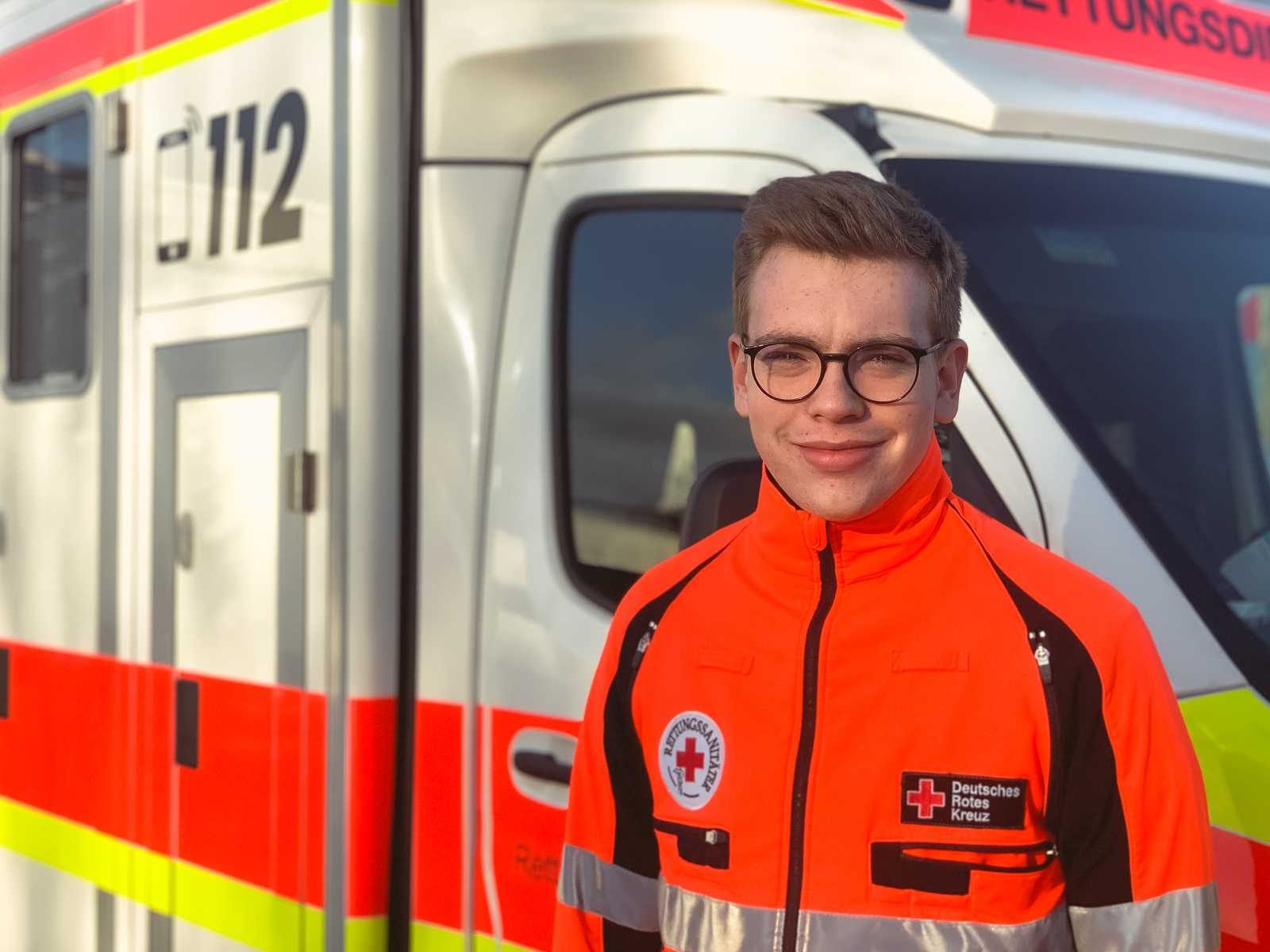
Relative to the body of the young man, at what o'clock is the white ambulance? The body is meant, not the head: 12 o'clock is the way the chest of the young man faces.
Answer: The white ambulance is roughly at 5 o'clock from the young man.

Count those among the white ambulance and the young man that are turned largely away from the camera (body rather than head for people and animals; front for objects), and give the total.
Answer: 0

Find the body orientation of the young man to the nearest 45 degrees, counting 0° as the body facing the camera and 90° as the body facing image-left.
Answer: approximately 0°

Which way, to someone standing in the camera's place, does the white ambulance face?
facing the viewer and to the right of the viewer
